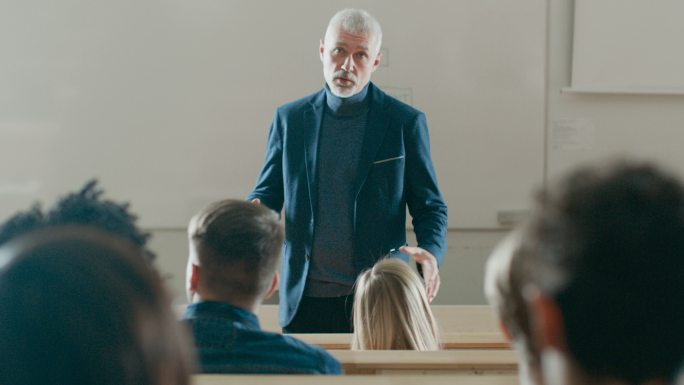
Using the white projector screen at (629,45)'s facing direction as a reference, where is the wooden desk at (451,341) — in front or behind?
in front

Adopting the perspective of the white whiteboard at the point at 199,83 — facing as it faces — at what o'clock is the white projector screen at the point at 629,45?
the white projector screen at the point at 629,45 is roughly at 9 o'clock from the white whiteboard at the point at 199,83.

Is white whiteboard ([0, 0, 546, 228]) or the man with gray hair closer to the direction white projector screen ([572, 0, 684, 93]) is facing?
the man with gray hair

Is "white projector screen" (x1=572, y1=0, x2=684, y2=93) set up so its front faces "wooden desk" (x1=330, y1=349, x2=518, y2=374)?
yes

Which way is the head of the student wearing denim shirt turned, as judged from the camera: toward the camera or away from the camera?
away from the camera

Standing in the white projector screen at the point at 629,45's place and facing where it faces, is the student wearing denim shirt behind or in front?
in front

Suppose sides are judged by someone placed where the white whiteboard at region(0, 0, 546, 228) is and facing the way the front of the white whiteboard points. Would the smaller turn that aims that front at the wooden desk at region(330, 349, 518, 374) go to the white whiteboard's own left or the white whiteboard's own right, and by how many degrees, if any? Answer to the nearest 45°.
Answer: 0° — it already faces it

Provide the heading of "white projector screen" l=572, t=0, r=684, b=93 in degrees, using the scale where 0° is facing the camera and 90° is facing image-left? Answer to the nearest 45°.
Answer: approximately 0°

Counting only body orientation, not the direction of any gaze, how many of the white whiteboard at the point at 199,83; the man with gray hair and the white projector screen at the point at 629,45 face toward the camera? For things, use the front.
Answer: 3

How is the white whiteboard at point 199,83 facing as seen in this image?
toward the camera

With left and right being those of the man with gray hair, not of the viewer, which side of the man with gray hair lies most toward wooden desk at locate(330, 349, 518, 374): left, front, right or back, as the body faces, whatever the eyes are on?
front
